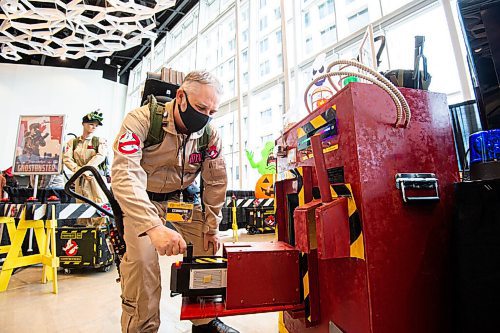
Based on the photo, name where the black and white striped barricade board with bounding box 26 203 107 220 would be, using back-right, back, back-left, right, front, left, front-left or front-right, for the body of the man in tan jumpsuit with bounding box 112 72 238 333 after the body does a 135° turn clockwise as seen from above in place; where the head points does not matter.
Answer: front-right

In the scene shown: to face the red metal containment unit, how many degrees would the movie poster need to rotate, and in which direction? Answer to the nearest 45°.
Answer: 0° — it already faces it

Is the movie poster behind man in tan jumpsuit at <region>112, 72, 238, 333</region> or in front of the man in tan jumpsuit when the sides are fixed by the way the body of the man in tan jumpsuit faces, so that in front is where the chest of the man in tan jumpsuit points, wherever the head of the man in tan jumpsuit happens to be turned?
behind

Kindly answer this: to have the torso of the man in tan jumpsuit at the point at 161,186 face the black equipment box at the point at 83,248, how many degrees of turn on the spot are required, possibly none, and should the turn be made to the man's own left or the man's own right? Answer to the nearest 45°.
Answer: approximately 180°

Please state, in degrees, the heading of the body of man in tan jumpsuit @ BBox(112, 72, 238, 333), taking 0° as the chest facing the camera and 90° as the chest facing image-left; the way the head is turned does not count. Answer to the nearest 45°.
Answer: approximately 315°

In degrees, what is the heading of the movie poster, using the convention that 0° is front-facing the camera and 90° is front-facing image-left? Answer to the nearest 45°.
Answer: approximately 0°
